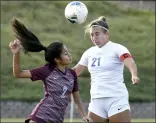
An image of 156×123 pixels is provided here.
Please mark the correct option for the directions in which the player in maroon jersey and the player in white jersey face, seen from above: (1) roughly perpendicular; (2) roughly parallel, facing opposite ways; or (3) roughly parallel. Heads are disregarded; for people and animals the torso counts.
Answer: roughly perpendicular

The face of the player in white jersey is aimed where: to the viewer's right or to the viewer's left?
to the viewer's left

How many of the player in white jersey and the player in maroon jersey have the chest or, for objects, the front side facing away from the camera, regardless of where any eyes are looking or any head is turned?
0

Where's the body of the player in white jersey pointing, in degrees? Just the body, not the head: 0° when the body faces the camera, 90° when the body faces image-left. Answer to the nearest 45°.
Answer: approximately 45°

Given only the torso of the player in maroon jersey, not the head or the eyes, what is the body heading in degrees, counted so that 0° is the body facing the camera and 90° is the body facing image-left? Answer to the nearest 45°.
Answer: approximately 315°

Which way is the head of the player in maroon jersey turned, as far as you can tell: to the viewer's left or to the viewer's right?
to the viewer's right
